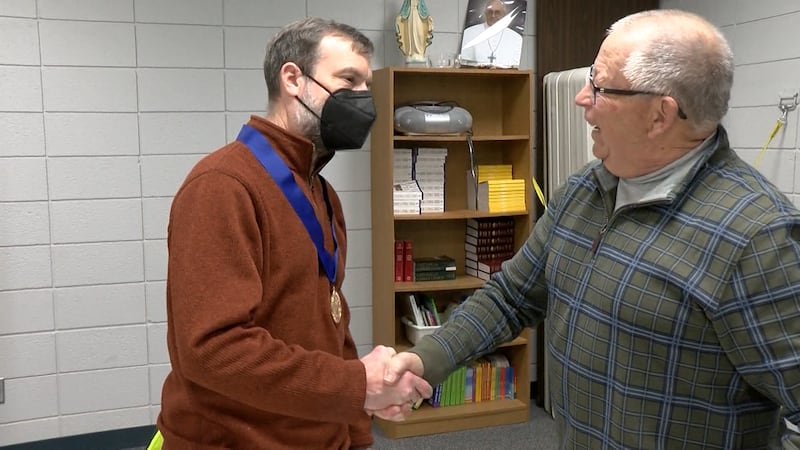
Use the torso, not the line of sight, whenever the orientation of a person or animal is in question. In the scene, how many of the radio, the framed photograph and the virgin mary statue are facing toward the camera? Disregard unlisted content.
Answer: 3

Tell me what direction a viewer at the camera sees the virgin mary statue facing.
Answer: facing the viewer

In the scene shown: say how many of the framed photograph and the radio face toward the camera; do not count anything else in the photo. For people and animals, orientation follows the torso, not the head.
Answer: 2

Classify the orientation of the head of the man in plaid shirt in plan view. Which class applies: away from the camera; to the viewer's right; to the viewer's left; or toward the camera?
to the viewer's left

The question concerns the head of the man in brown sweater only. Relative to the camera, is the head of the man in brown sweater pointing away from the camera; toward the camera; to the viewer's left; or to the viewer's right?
to the viewer's right

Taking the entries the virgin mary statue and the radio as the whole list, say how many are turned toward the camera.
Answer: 2

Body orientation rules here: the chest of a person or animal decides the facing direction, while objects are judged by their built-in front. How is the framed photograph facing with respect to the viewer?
toward the camera

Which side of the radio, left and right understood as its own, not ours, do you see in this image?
front
